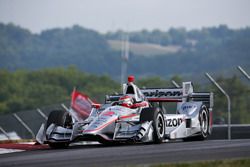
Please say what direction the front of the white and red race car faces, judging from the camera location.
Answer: facing the viewer and to the left of the viewer
